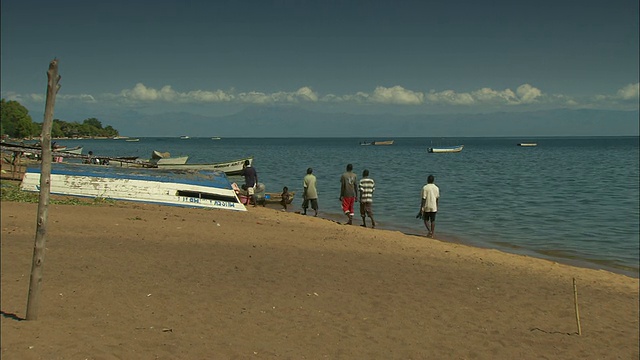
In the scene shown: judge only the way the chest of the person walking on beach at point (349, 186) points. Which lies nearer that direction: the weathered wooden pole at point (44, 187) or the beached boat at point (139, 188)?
the beached boat

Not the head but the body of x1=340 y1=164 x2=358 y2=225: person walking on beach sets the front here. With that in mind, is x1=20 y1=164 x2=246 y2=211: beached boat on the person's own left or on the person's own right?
on the person's own left

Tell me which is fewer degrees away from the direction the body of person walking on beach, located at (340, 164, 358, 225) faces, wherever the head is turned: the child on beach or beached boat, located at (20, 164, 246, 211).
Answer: the child on beach

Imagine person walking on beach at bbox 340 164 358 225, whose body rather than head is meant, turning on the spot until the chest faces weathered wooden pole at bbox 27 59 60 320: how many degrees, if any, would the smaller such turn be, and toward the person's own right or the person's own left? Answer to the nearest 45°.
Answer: approximately 180°

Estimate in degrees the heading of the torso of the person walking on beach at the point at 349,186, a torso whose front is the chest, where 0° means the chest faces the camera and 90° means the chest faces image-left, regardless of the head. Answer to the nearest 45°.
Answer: approximately 180°

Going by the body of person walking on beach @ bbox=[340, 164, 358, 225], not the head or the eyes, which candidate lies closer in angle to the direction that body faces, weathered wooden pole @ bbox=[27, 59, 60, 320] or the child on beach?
the child on beach

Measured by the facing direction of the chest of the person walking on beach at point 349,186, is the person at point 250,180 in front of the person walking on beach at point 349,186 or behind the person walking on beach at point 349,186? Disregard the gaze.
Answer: in front

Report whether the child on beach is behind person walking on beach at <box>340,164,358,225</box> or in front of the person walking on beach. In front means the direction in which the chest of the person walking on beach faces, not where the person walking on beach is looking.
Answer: in front
